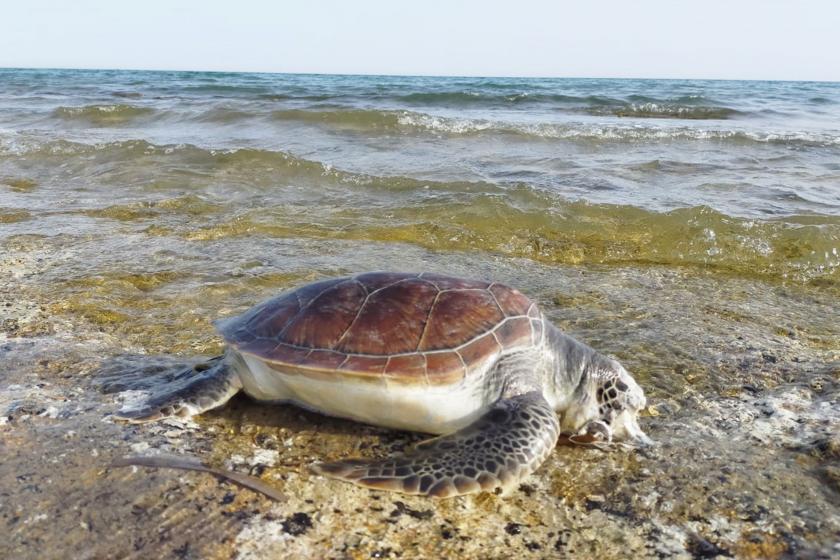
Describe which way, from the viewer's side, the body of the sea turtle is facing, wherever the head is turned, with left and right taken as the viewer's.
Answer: facing to the right of the viewer

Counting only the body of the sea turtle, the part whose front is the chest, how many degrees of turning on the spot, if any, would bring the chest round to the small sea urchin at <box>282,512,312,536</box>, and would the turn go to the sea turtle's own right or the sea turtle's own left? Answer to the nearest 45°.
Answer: approximately 135° to the sea turtle's own right
